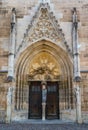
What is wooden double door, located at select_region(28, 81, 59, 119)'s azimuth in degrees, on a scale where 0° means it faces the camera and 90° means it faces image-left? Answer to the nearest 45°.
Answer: approximately 0°
